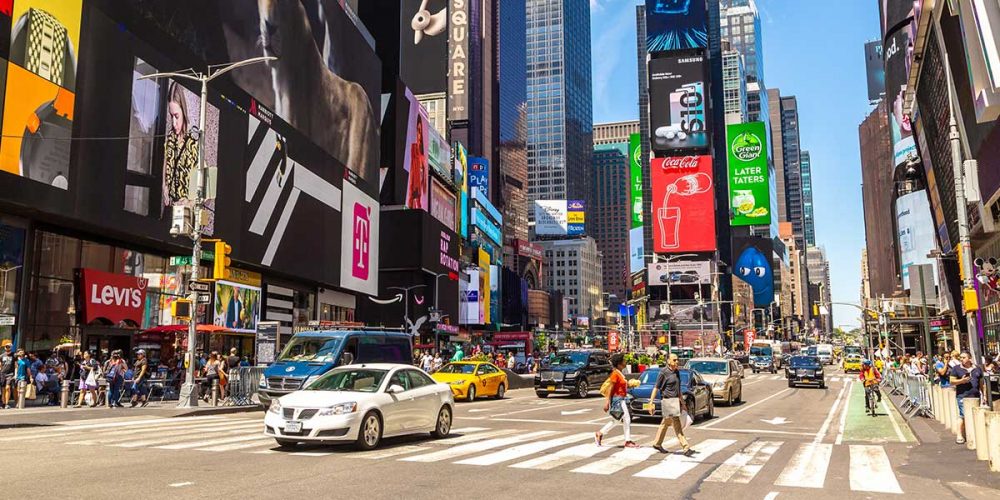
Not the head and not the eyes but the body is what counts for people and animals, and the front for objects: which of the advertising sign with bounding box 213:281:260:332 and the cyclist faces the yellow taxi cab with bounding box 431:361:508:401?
the advertising sign

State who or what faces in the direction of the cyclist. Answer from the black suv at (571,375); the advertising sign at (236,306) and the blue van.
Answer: the advertising sign

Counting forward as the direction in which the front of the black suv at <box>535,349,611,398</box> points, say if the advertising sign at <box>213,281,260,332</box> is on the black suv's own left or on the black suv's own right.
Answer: on the black suv's own right

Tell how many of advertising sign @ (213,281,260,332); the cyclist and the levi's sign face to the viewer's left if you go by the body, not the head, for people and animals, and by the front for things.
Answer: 0

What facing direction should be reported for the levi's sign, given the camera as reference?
facing the viewer and to the right of the viewer

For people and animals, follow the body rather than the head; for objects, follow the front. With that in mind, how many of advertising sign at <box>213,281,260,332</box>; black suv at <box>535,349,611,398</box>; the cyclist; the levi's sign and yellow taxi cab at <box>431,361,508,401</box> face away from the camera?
0

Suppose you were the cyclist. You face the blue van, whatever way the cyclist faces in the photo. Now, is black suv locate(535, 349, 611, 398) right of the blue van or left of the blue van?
right

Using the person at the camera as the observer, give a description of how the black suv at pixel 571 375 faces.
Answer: facing the viewer and to the left of the viewer

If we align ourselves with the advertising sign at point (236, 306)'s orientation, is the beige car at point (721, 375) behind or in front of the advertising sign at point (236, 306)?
in front

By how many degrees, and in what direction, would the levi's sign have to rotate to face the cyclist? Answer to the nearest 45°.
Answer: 0° — it already faces them

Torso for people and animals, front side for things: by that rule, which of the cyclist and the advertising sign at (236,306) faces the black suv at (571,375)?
the advertising sign

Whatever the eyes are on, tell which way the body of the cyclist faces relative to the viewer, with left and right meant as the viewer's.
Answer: facing the viewer

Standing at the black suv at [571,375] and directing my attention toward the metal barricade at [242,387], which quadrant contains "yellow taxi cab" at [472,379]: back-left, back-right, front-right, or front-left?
front-right

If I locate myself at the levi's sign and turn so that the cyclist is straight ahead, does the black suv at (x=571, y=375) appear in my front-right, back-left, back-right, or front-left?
front-left
